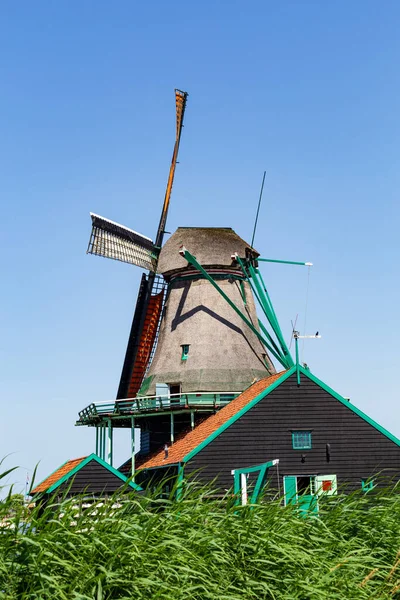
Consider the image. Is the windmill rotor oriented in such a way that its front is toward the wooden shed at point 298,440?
no

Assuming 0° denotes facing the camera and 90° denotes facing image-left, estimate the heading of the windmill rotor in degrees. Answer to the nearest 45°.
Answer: approximately 135°

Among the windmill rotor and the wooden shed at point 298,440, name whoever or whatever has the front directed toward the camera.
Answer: the wooden shed

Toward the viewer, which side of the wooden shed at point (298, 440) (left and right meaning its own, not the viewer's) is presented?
front

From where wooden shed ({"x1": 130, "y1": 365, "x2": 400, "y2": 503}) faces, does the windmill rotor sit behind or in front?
behind

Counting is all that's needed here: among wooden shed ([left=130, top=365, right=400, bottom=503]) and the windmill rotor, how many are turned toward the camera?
1
